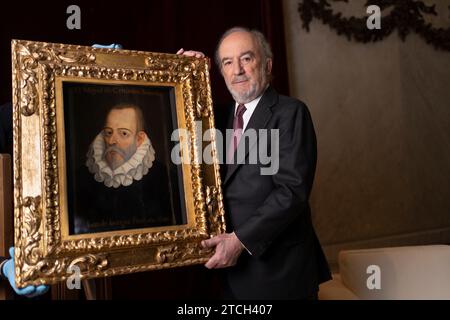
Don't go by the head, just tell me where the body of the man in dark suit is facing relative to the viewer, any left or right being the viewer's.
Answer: facing the viewer and to the left of the viewer

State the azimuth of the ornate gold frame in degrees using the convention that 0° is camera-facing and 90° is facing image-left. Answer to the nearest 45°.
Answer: approximately 315°

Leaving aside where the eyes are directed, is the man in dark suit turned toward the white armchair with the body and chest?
no

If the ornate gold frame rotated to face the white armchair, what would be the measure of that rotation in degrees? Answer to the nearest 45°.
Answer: approximately 135° to its left
